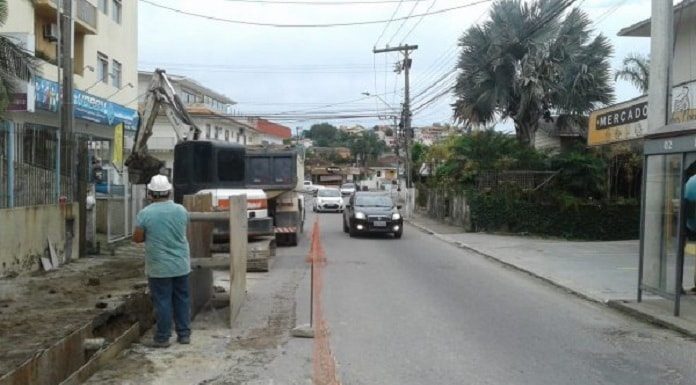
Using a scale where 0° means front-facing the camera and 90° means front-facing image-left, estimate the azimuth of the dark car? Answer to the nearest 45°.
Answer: approximately 0°

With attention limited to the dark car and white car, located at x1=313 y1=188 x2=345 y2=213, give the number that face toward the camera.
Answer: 2

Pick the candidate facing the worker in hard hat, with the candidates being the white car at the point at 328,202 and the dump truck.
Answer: the white car

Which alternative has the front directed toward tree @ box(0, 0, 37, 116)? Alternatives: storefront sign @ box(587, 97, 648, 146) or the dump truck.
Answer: the storefront sign
